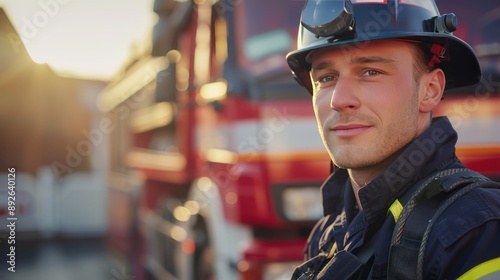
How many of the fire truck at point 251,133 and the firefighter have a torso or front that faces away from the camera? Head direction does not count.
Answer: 0

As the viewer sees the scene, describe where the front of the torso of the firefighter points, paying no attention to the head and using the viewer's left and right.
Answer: facing the viewer and to the left of the viewer

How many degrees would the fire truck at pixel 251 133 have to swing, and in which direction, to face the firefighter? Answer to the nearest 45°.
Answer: approximately 45° to its right

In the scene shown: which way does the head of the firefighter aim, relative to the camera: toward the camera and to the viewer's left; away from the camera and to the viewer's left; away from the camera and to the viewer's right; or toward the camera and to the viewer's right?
toward the camera and to the viewer's left

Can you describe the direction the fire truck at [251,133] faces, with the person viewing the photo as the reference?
facing the viewer and to the right of the viewer
